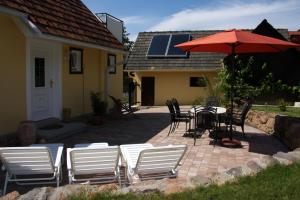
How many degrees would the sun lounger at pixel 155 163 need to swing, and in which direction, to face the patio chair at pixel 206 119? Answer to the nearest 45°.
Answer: approximately 45° to its right

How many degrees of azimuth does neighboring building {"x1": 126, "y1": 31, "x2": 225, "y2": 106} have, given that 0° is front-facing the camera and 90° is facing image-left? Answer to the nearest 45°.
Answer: approximately 0°

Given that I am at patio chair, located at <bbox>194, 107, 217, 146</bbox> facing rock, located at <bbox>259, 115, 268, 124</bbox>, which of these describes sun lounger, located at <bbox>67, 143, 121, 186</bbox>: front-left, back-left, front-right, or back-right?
back-right

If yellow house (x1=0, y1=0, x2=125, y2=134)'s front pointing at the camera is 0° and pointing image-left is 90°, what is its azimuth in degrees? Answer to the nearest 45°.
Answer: approximately 315°

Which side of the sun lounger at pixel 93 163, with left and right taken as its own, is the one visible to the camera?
back

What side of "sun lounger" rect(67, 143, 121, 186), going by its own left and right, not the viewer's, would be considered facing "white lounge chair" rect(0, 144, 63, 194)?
left

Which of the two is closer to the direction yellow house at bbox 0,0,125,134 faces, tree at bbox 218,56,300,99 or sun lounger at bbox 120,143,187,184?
the sun lounger

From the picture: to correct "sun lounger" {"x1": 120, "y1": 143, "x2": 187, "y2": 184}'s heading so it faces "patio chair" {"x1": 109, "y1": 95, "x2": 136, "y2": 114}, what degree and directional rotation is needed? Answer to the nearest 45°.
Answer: approximately 45° to its right
